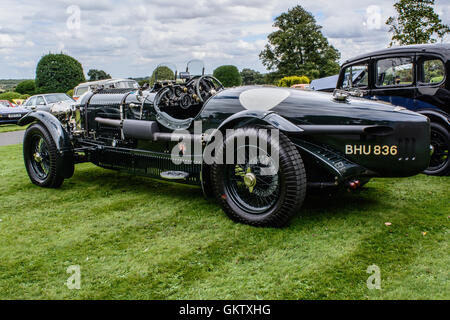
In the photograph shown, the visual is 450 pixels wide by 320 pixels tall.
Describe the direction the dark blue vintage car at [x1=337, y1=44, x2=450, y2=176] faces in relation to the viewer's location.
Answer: facing away from the viewer and to the left of the viewer

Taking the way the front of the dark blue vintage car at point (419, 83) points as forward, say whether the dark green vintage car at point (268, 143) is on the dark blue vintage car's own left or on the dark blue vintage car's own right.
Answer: on the dark blue vintage car's own left

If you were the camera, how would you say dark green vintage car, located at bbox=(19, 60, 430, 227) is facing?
facing away from the viewer and to the left of the viewer

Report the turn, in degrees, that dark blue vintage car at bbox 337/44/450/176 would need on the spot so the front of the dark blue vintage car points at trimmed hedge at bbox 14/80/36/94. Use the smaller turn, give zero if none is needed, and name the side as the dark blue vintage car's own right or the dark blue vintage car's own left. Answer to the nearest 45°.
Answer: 0° — it already faces it

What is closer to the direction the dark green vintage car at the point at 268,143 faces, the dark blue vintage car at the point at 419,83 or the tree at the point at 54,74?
the tree
